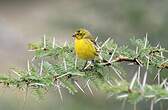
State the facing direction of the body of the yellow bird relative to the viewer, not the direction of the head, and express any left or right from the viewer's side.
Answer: facing the viewer and to the left of the viewer
